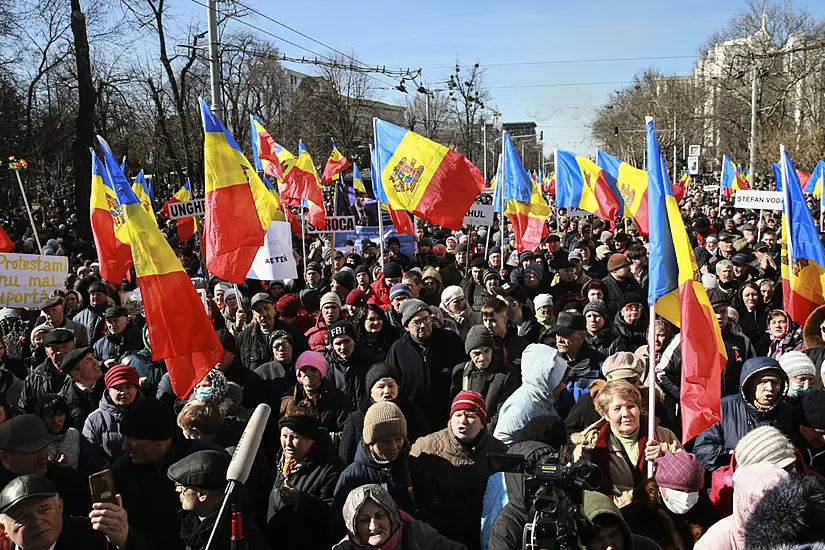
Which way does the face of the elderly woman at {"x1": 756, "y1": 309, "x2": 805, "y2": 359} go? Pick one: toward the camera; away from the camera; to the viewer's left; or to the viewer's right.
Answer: toward the camera

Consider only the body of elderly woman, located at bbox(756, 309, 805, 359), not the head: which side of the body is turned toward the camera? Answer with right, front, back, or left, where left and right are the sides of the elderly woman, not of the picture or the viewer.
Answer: front

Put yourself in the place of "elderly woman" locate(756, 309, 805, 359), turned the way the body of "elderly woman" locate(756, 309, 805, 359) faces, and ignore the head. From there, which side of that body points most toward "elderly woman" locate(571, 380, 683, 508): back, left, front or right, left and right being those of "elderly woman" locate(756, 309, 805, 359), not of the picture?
front

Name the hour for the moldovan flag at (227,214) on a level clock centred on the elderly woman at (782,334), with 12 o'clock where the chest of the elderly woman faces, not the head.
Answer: The moldovan flag is roughly at 2 o'clock from the elderly woman.

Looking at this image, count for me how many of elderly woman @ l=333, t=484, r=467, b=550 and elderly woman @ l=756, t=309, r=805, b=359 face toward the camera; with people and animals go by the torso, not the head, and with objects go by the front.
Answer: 2

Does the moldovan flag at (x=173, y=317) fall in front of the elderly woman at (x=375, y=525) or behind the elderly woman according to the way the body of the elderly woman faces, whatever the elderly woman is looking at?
behind

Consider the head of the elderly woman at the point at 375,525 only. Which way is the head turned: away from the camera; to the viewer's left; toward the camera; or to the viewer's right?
toward the camera

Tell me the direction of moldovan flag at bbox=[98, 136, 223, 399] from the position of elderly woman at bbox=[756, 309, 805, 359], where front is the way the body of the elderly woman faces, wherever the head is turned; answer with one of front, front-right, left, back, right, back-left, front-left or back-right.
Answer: front-right

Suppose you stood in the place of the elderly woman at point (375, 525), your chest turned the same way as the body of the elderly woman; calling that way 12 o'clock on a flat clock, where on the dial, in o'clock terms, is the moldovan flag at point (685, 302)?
The moldovan flag is roughly at 8 o'clock from the elderly woman.

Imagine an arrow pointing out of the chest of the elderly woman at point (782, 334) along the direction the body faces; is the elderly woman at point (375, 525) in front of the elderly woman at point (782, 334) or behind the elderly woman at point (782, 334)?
in front
